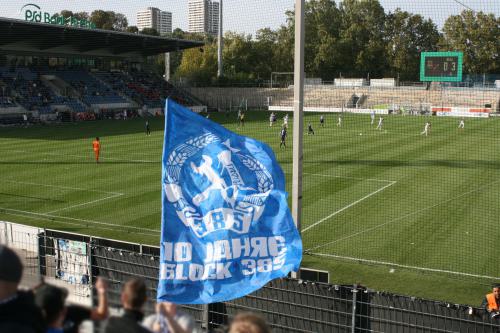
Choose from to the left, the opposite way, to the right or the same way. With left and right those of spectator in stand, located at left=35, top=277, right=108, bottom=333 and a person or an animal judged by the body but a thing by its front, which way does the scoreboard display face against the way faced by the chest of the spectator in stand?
the opposite way

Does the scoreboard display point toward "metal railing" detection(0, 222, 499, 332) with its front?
yes

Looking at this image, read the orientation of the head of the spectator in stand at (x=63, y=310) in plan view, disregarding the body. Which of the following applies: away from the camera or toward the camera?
away from the camera

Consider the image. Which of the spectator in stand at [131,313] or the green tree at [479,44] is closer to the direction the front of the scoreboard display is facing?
the spectator in stand

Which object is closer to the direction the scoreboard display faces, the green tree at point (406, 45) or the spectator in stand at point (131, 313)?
the spectator in stand

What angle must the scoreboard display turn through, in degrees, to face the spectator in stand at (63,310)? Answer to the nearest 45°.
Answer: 0° — it already faces them

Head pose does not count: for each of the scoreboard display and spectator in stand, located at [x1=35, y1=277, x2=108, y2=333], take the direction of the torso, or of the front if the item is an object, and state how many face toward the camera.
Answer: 1

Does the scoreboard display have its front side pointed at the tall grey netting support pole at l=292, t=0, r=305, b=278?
yes

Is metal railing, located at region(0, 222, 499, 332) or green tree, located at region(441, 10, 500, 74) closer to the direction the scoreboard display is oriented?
the metal railing

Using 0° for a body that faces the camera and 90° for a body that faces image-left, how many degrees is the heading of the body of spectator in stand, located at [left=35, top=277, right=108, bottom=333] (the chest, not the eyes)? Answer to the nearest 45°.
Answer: approximately 225°

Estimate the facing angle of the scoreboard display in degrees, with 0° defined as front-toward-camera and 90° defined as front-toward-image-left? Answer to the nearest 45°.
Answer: approximately 0°

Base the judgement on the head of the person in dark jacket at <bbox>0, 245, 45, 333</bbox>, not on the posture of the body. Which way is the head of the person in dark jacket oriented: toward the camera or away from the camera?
away from the camera

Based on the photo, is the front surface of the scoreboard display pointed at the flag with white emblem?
yes
